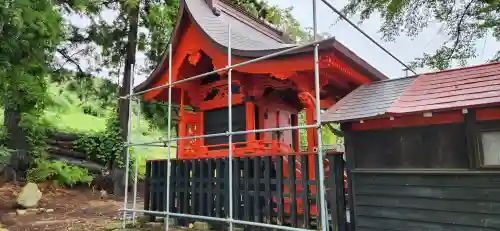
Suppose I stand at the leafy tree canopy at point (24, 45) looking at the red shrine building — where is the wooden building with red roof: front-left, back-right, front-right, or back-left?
front-right

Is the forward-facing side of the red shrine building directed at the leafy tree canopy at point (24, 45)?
no
